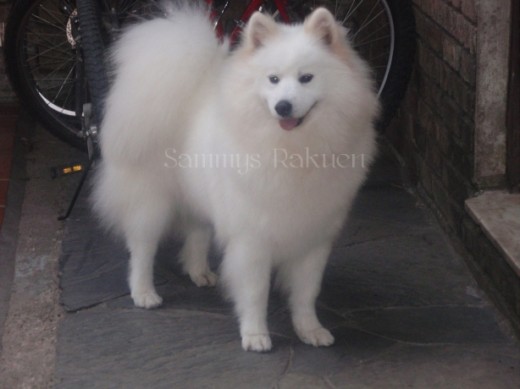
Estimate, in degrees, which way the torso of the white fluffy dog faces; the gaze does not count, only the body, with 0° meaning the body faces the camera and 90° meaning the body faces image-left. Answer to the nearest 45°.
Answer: approximately 315°

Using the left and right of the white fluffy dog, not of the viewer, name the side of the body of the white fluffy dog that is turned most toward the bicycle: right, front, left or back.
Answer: back
